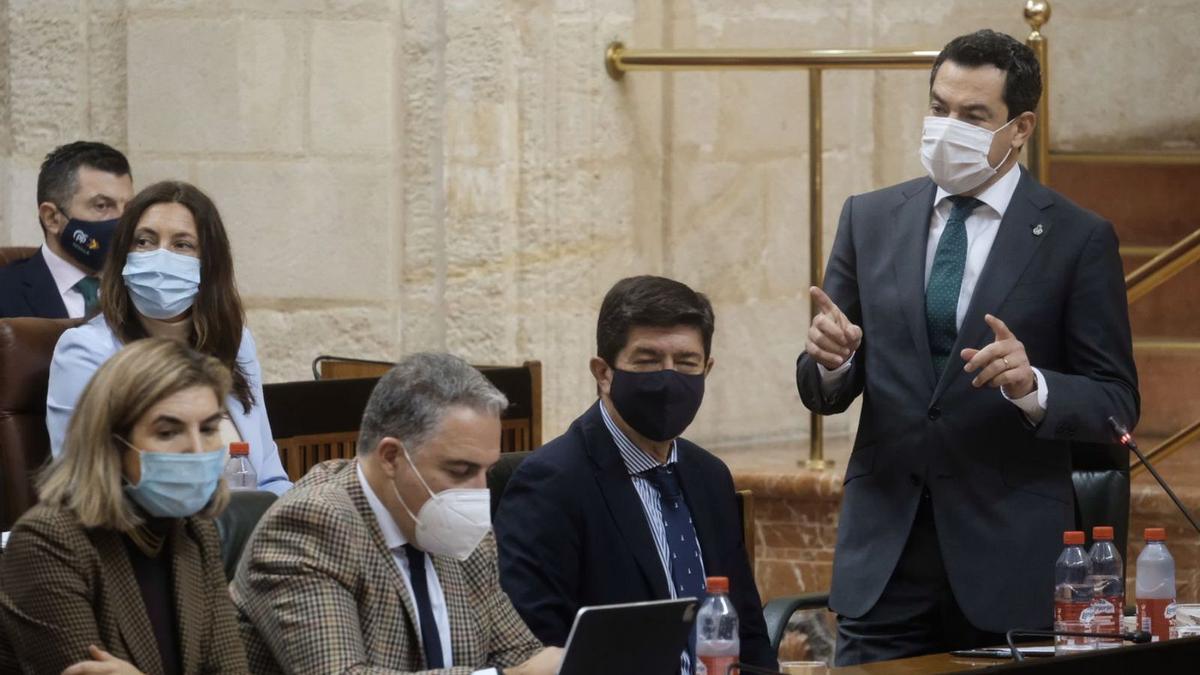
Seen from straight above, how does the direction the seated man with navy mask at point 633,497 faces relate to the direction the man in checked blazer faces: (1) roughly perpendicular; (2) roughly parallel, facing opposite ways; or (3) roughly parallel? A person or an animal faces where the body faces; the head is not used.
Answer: roughly parallel

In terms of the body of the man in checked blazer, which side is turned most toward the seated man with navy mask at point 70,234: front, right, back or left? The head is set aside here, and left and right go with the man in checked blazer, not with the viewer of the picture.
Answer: back

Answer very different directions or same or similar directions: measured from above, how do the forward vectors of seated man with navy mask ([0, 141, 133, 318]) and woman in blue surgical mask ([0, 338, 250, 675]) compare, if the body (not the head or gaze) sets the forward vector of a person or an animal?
same or similar directions

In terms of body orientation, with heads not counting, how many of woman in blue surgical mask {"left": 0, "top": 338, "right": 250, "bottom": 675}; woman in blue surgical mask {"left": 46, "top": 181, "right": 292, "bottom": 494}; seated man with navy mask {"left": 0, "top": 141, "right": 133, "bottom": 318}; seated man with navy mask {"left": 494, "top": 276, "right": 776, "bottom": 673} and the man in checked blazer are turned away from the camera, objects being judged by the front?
0

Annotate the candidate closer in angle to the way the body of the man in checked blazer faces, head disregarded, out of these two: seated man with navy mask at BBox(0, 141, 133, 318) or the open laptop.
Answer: the open laptop

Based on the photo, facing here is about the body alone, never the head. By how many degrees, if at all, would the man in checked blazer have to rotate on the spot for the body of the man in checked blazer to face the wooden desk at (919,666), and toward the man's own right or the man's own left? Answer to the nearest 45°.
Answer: approximately 45° to the man's own left

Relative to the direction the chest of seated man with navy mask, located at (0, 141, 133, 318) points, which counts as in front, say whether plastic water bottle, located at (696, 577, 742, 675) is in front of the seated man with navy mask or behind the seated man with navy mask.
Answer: in front

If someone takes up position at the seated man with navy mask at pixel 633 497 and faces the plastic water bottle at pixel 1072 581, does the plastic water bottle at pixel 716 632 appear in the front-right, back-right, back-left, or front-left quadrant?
front-right

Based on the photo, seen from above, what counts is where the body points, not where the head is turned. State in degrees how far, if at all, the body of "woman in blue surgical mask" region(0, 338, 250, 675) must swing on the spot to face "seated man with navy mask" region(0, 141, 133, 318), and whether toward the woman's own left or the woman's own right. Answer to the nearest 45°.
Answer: approximately 135° to the woman's own left

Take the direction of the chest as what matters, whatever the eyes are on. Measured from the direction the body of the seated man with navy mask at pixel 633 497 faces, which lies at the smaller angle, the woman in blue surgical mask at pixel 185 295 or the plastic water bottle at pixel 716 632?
the plastic water bottle

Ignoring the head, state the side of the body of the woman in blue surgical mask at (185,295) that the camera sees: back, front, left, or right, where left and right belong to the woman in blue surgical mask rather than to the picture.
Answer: front

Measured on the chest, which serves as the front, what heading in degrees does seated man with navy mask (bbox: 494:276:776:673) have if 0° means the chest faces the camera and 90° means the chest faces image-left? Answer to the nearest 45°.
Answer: approximately 315°

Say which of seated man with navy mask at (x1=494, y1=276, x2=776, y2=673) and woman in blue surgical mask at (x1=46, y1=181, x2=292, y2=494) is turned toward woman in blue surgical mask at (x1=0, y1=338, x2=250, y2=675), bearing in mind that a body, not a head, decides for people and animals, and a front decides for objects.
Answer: woman in blue surgical mask at (x1=46, y1=181, x2=292, y2=494)

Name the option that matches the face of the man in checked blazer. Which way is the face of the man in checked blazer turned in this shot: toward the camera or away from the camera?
toward the camera

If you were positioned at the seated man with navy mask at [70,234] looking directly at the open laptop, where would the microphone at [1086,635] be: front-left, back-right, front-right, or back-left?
front-left

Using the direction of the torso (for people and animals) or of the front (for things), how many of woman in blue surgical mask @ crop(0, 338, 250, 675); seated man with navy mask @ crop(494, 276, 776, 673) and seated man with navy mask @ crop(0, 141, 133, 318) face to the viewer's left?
0

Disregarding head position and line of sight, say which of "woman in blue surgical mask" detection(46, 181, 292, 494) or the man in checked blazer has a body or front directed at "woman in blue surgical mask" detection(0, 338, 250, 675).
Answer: "woman in blue surgical mask" detection(46, 181, 292, 494)
